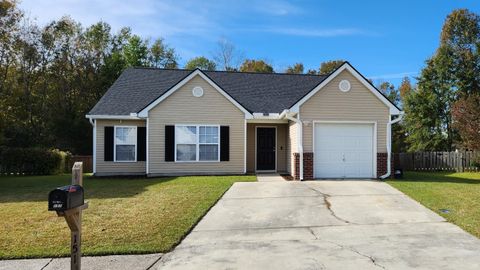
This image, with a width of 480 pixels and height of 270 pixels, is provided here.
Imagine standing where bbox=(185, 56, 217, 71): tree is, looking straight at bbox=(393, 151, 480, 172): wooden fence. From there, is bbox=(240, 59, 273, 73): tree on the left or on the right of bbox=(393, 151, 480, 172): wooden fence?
left

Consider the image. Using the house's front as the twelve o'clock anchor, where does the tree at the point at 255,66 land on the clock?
The tree is roughly at 6 o'clock from the house.

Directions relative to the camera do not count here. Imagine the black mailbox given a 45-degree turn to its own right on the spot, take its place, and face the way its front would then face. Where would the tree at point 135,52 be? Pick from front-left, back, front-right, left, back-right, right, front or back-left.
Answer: right

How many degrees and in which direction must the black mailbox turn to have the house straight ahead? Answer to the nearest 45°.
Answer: approximately 180°

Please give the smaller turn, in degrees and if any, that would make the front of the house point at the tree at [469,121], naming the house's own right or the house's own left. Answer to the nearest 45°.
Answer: approximately 135° to the house's own left

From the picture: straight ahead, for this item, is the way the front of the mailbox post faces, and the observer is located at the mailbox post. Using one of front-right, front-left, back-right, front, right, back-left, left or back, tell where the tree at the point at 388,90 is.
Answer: back

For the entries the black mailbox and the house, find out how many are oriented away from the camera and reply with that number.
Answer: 0

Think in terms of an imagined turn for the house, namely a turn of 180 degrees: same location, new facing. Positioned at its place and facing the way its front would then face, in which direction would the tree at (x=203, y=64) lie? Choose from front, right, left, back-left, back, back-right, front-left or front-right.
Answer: front
